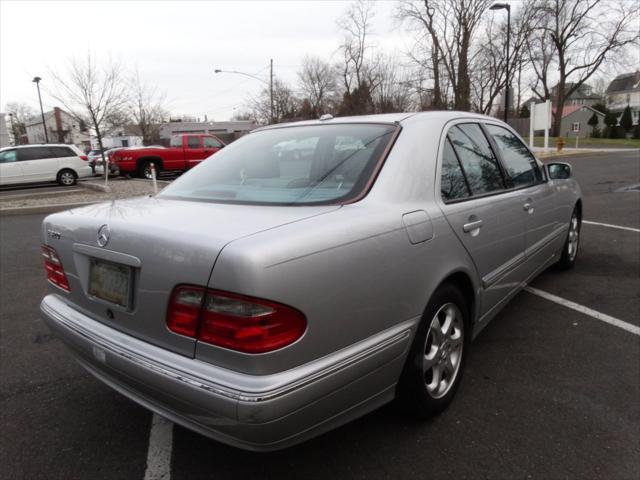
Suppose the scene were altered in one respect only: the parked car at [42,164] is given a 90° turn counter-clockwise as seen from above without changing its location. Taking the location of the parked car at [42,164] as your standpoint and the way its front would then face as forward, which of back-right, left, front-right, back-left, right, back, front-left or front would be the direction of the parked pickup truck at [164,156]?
left

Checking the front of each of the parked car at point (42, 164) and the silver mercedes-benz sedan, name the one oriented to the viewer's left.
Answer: the parked car

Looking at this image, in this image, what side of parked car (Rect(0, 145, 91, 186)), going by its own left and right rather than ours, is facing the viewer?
left

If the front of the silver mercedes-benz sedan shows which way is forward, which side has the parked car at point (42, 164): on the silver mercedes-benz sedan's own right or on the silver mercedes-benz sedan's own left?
on the silver mercedes-benz sedan's own left

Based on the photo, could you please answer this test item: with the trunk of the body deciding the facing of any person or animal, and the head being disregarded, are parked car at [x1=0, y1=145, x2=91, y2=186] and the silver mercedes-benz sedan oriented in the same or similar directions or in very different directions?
very different directions

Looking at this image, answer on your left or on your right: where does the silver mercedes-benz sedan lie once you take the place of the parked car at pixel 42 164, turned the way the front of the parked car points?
on your left

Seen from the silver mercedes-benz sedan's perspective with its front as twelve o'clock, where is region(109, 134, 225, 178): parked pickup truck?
The parked pickup truck is roughly at 10 o'clock from the silver mercedes-benz sedan.

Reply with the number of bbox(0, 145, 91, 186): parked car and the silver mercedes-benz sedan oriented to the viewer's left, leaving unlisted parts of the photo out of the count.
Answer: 1

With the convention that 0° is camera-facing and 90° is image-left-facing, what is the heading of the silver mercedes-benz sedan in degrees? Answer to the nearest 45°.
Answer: approximately 225°
